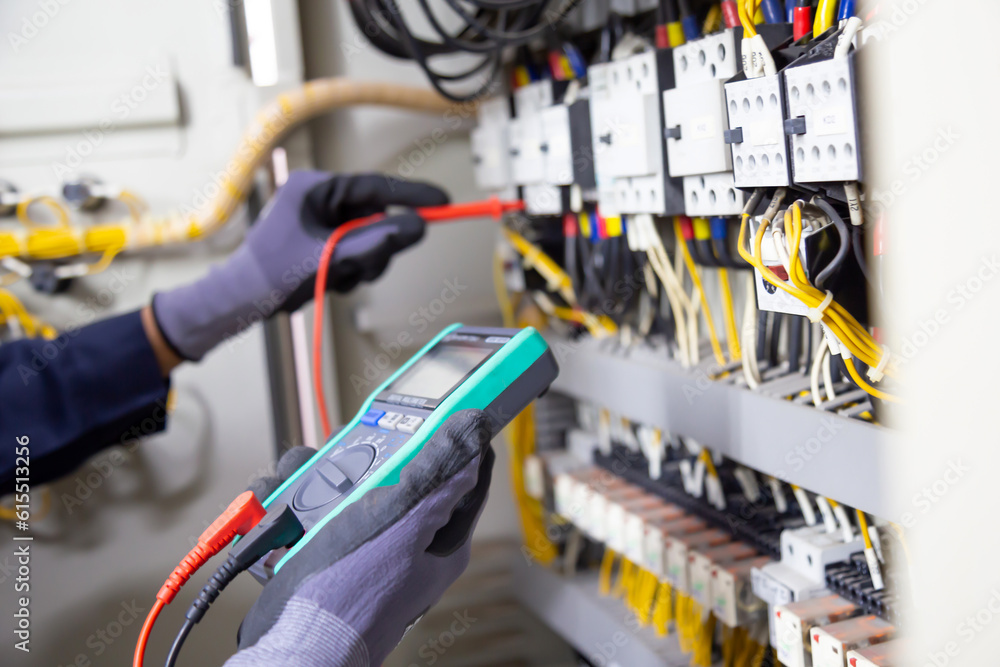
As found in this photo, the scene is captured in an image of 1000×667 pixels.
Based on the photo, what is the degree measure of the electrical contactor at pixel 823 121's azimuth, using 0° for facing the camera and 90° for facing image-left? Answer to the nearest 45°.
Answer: approximately 45°
